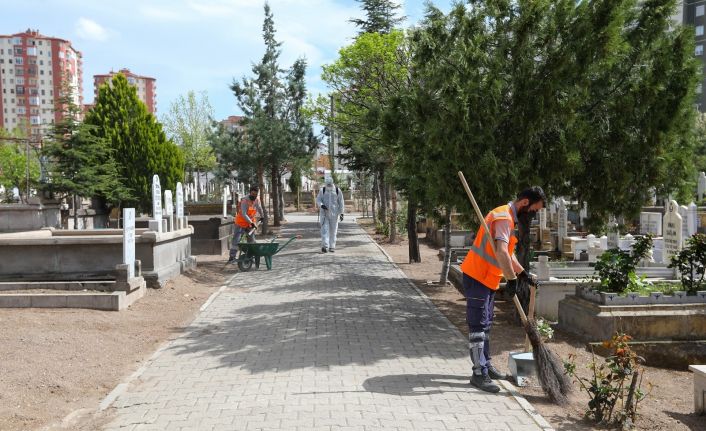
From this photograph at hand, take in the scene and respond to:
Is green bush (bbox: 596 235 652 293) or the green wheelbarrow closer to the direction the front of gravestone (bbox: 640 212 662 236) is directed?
the green bush

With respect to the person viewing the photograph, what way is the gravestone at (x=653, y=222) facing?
facing the viewer

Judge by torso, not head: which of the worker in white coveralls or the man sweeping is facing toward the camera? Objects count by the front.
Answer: the worker in white coveralls

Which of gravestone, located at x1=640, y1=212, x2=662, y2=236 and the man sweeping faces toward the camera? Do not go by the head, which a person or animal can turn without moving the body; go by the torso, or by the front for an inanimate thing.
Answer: the gravestone

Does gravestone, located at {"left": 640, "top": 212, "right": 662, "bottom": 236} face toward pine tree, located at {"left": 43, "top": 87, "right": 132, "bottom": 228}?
no

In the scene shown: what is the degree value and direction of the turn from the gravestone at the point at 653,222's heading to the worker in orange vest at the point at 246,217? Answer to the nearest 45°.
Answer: approximately 90° to its right

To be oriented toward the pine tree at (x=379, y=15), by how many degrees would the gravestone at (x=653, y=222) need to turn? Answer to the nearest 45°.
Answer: approximately 135° to its right

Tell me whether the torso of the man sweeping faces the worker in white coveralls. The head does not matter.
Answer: no

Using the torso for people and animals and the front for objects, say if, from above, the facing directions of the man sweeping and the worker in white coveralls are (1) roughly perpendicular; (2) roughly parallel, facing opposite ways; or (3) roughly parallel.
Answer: roughly perpendicular

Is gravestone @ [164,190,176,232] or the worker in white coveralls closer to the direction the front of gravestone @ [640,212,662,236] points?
the gravestone

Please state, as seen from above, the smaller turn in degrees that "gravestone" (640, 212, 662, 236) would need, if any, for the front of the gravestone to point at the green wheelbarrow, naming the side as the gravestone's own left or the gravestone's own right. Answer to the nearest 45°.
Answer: approximately 45° to the gravestone's own right

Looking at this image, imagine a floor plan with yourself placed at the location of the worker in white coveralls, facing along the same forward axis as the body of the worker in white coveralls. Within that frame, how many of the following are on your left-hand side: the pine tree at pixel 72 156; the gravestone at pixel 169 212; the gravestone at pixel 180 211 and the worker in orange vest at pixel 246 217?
0

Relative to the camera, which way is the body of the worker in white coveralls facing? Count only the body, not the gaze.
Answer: toward the camera
